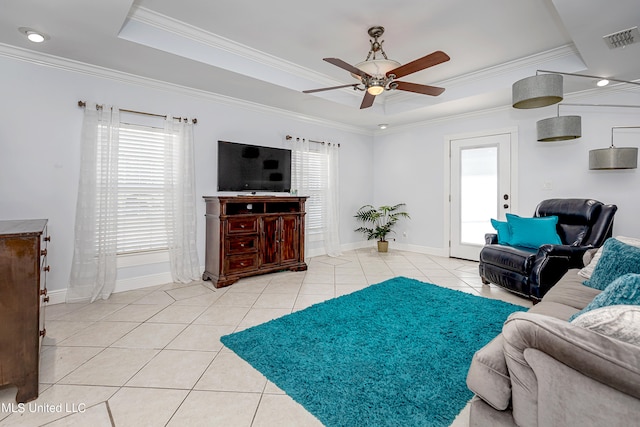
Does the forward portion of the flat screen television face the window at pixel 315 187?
no

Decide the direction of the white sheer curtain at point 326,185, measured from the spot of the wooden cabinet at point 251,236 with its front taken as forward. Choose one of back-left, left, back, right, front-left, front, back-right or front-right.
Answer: left

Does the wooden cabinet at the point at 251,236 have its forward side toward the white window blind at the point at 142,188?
no

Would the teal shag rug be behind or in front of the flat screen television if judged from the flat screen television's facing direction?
in front

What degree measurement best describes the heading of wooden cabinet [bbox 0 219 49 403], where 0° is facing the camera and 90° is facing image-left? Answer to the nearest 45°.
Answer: approximately 270°

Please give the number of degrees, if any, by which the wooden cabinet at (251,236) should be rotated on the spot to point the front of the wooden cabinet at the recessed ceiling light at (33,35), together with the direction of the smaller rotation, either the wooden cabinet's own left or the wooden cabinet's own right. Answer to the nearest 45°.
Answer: approximately 90° to the wooden cabinet's own right

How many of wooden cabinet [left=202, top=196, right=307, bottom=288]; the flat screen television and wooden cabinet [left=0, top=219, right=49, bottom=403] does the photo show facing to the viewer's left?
0

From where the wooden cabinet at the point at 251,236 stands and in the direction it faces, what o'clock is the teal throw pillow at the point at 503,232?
The teal throw pillow is roughly at 11 o'clock from the wooden cabinet.

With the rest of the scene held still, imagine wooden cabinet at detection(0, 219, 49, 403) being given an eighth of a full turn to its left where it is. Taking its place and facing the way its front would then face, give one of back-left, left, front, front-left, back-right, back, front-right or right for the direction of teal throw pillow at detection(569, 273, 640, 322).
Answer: right

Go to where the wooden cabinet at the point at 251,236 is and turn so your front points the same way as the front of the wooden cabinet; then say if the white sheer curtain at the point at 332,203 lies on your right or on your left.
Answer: on your left

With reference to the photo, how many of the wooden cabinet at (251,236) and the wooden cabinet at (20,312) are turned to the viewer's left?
0

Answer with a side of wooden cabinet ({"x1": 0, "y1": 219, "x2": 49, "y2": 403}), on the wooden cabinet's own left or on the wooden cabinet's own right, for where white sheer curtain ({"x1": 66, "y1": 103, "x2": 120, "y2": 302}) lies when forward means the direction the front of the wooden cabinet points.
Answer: on the wooden cabinet's own left

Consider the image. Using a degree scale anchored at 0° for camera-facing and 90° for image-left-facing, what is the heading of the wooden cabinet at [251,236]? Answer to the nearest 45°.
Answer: approximately 315°

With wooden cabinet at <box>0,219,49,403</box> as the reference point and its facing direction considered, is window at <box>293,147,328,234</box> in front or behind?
in front

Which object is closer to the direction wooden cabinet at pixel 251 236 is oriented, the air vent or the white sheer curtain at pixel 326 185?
the air vent

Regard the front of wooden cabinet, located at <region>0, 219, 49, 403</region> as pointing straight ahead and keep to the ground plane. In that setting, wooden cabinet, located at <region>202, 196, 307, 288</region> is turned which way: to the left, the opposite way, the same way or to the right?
to the right

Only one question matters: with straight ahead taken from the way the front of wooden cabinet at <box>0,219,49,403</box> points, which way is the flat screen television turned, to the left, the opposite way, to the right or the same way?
to the right
